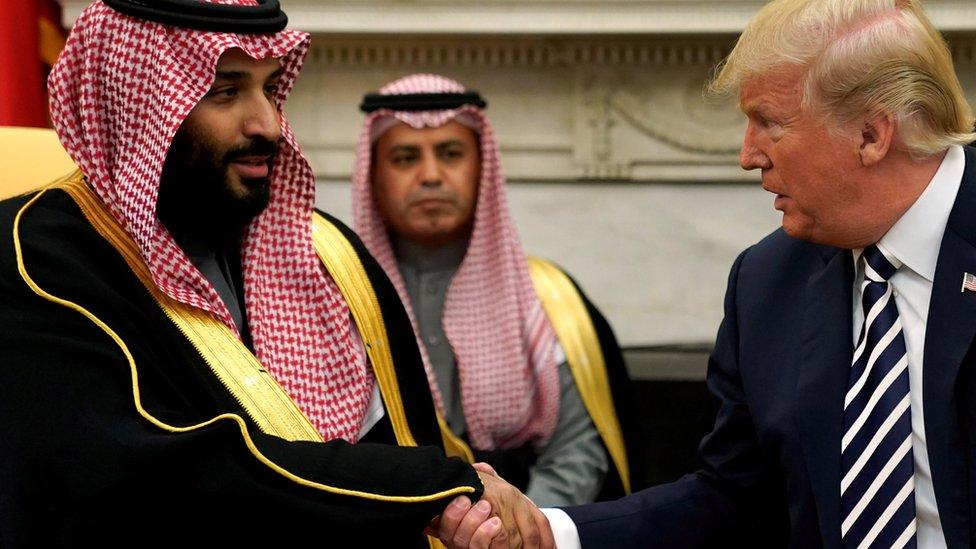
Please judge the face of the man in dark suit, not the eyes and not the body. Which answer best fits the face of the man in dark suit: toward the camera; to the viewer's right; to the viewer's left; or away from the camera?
to the viewer's left

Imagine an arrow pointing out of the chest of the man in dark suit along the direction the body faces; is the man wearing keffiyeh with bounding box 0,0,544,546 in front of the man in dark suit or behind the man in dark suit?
in front

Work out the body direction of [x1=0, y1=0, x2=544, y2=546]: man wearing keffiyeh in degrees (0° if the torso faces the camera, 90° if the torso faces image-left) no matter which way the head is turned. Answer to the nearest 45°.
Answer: approximately 315°

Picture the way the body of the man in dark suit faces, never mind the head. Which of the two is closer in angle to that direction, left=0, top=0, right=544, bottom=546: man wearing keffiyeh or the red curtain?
the man wearing keffiyeh

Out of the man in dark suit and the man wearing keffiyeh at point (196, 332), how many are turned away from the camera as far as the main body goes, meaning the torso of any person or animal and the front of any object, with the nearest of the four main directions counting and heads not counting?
0

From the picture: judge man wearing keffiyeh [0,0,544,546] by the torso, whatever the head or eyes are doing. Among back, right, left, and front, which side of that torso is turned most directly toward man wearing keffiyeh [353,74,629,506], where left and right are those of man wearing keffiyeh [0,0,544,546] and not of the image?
left

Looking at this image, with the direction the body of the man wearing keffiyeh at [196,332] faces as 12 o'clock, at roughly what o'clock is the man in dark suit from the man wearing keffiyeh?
The man in dark suit is roughly at 11 o'clock from the man wearing keffiyeh.
